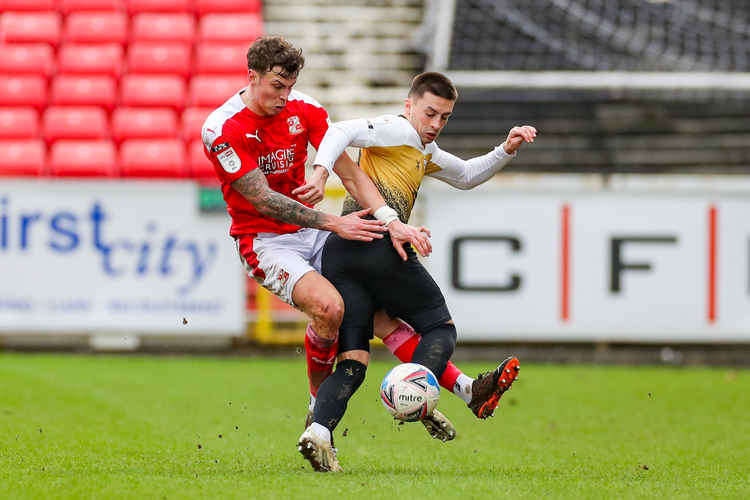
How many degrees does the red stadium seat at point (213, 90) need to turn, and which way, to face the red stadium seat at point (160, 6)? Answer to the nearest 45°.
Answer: approximately 180°

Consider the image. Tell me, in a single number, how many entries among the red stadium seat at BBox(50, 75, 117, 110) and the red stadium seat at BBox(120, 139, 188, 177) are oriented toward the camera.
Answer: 2

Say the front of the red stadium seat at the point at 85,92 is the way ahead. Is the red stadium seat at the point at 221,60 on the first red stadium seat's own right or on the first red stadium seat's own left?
on the first red stadium seat's own left

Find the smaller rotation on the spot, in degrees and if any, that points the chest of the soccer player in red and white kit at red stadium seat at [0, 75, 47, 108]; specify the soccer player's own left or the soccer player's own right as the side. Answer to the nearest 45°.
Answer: approximately 135° to the soccer player's own left

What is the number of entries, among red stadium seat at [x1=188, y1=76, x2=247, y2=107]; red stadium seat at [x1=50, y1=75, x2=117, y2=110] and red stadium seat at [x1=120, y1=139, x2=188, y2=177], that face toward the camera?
3

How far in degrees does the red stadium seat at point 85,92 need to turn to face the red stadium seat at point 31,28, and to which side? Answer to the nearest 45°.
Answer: approximately 135° to its right

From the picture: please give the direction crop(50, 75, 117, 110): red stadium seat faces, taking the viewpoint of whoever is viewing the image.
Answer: facing the viewer

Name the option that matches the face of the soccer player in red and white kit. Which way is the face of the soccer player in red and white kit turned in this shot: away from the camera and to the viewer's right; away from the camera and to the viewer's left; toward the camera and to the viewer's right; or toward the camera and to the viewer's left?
toward the camera and to the viewer's right

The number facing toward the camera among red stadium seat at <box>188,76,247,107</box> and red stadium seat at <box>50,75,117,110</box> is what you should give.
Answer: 2

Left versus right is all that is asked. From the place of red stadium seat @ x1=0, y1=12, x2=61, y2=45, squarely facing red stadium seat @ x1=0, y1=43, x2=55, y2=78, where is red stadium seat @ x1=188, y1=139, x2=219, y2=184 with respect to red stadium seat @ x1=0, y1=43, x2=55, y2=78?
left

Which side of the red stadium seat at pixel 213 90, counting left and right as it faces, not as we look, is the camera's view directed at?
front

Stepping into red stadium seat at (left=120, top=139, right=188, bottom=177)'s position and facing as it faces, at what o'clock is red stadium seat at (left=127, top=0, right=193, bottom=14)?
red stadium seat at (left=127, top=0, right=193, bottom=14) is roughly at 6 o'clock from red stadium seat at (left=120, top=139, right=188, bottom=177).

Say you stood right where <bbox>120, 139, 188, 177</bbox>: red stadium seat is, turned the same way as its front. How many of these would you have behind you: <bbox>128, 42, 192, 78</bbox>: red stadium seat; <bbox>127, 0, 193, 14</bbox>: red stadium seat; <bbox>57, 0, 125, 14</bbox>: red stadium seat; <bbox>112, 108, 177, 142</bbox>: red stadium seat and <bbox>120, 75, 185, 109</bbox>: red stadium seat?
5

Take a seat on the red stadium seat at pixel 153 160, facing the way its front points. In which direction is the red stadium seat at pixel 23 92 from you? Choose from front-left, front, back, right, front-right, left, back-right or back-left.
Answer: back-right

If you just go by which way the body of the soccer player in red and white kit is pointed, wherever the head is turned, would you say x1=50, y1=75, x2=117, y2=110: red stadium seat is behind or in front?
behind
